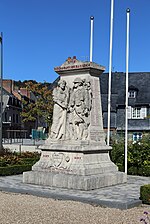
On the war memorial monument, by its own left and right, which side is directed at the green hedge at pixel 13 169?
right

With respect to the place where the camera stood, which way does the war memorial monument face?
facing the viewer and to the left of the viewer

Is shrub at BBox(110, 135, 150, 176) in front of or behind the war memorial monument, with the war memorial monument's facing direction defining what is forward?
behind

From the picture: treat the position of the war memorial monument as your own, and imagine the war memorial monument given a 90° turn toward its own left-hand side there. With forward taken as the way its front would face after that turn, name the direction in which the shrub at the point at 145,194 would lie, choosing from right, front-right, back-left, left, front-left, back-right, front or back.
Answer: front

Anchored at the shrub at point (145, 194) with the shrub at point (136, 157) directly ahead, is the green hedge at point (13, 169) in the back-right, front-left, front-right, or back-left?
front-left
